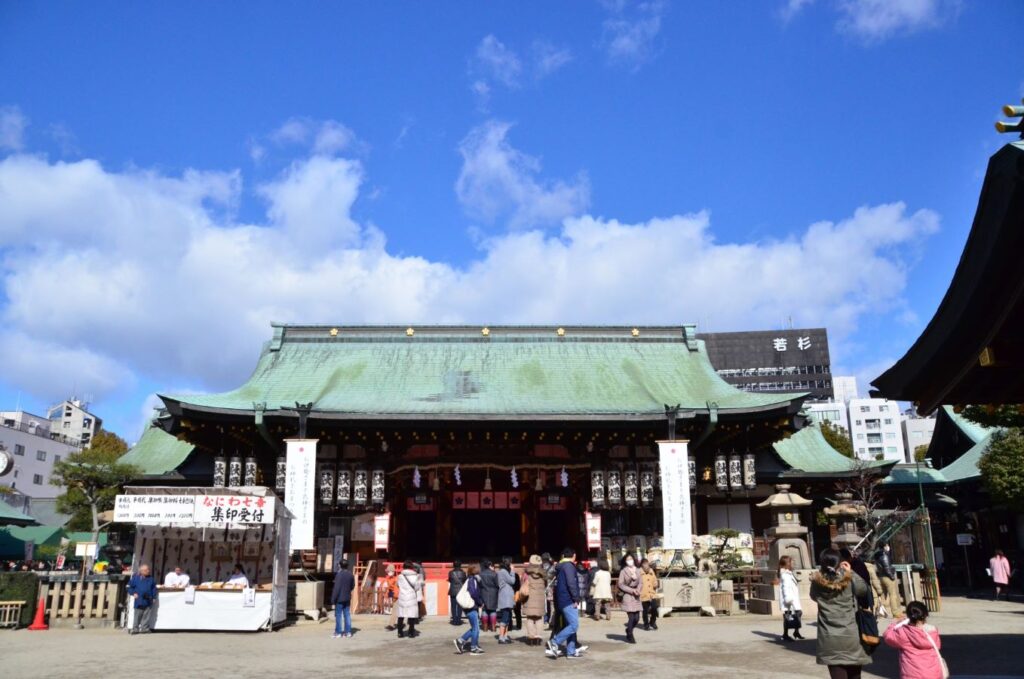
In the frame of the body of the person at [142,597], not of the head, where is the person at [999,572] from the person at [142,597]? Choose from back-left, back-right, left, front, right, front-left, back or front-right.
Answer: left

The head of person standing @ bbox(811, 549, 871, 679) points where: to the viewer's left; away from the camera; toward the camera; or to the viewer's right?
away from the camera

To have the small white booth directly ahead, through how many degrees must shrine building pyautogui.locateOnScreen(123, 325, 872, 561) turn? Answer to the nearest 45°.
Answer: approximately 45° to its right

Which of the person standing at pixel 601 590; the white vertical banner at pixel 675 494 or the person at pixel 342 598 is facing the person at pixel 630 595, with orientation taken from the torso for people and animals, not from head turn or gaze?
the white vertical banner

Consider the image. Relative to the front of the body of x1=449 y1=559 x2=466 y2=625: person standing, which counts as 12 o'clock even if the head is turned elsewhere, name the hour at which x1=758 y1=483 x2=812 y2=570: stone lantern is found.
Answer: The stone lantern is roughly at 3 o'clock from the person standing.

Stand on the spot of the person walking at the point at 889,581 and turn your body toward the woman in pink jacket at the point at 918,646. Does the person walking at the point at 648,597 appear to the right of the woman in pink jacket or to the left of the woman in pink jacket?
right

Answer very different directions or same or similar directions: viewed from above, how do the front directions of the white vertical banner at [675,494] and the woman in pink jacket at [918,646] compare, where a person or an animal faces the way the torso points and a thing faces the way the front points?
very different directions

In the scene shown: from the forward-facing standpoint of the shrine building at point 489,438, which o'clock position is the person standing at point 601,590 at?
The person standing is roughly at 11 o'clock from the shrine building.

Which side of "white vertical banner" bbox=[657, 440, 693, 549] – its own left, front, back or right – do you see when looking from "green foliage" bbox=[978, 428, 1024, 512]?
left

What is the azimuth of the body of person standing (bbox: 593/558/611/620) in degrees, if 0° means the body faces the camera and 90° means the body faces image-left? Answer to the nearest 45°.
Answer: approximately 180°

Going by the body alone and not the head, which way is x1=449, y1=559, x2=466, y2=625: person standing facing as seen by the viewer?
away from the camera

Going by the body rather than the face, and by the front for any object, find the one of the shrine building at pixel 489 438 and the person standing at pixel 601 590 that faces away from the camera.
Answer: the person standing
